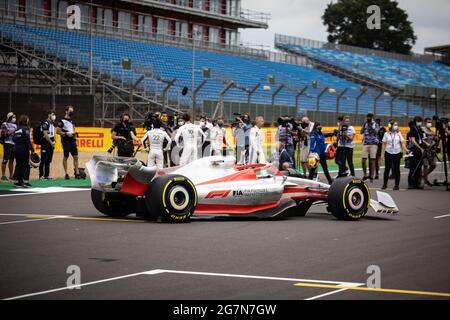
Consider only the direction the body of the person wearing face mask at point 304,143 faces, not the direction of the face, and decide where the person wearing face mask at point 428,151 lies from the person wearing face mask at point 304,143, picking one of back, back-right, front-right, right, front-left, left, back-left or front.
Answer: left

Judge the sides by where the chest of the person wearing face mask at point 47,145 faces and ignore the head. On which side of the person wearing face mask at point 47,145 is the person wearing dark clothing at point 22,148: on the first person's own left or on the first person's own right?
on the first person's own right

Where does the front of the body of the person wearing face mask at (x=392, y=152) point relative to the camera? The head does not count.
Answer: toward the camera

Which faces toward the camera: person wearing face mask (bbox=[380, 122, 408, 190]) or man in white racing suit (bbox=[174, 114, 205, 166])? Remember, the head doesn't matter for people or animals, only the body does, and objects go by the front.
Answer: the person wearing face mask

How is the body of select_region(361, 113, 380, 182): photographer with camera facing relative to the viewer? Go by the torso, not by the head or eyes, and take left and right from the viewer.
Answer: facing the viewer

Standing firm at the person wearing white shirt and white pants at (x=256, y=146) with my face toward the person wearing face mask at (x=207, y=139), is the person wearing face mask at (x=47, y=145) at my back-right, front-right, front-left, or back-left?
front-left

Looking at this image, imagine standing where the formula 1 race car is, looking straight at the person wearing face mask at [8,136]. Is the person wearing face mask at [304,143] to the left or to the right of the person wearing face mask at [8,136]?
right
